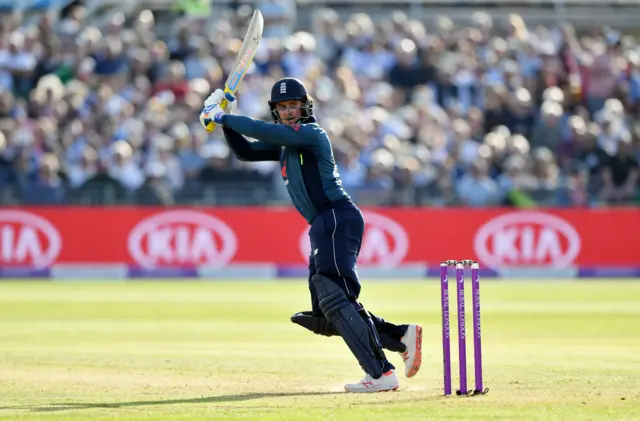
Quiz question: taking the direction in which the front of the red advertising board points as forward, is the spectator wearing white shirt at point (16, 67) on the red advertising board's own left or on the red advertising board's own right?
on the red advertising board's own right

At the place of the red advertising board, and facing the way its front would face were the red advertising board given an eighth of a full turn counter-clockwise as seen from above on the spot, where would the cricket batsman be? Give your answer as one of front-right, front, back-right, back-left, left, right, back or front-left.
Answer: front-right

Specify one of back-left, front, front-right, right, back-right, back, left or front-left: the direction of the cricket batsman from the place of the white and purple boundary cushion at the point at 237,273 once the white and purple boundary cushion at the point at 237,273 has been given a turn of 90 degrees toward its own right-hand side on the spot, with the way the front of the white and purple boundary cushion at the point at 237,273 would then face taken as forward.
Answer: left

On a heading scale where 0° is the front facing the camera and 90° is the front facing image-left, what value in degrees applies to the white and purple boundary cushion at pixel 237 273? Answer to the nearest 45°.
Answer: approximately 0°

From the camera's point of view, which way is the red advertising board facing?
toward the camera
